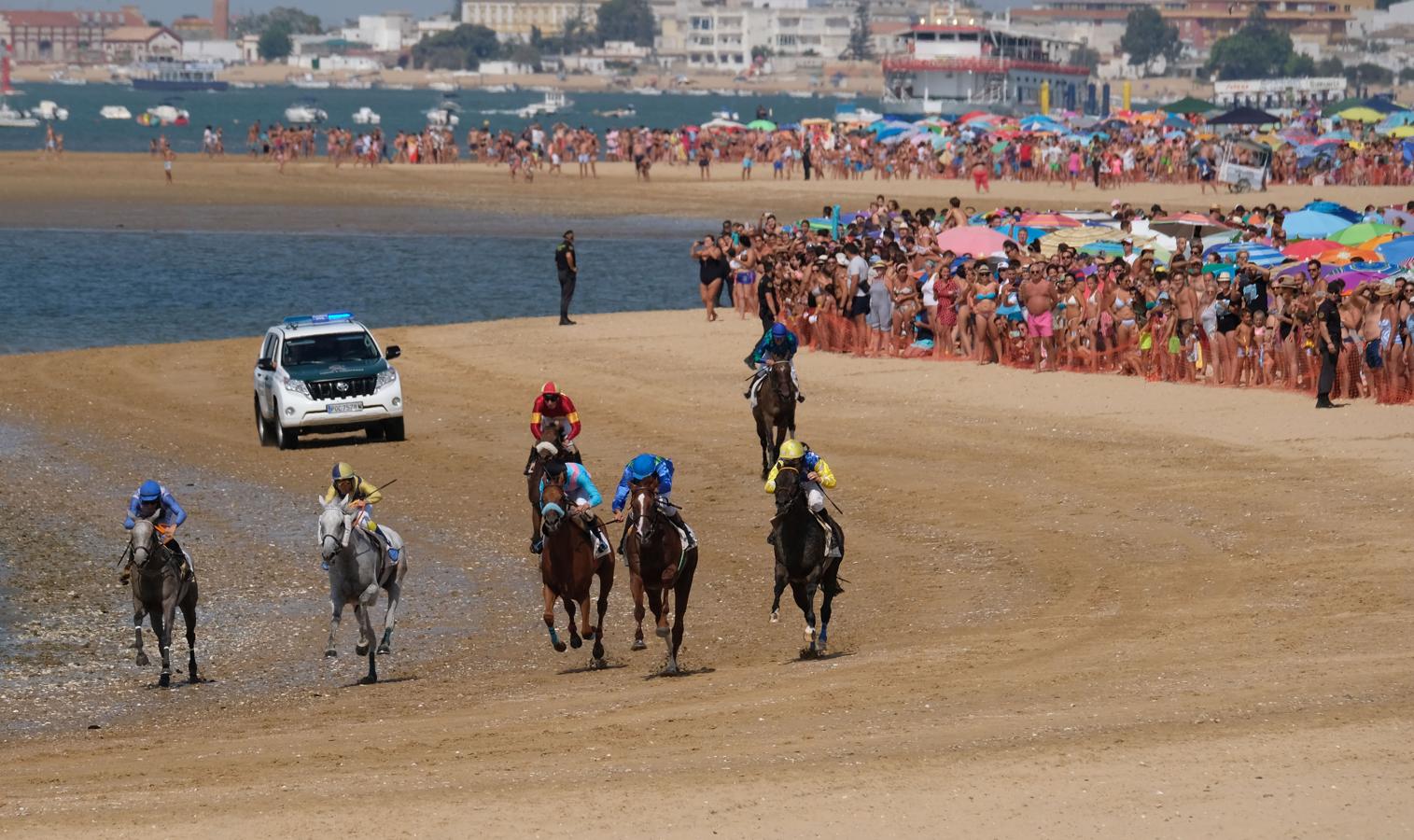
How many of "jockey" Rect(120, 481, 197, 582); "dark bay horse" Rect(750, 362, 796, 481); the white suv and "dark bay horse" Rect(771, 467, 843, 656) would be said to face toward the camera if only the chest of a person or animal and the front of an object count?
4

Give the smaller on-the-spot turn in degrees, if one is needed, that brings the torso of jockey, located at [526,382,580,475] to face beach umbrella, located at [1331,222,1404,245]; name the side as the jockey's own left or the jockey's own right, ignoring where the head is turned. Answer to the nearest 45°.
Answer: approximately 135° to the jockey's own left

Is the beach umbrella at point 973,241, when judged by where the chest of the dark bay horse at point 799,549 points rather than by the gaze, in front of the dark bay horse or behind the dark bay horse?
behind

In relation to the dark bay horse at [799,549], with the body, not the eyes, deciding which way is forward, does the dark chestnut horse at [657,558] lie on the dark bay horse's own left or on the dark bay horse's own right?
on the dark bay horse's own right

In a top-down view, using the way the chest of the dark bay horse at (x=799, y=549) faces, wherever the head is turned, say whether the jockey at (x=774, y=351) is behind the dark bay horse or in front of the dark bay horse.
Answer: behind

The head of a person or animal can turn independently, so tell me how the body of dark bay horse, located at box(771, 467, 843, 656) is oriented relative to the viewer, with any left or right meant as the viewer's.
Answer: facing the viewer

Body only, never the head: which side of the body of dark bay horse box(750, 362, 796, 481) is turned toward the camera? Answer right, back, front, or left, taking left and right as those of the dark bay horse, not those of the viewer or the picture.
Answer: front

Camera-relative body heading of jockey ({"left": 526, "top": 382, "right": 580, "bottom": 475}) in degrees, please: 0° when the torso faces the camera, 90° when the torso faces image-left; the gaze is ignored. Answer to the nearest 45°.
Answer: approximately 0°

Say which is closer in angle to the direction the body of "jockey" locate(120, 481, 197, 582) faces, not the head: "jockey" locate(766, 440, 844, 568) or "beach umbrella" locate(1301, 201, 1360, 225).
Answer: the jockey

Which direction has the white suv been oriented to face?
toward the camera

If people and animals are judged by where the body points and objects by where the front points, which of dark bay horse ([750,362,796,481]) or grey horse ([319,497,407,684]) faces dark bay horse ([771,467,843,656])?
dark bay horse ([750,362,796,481])
